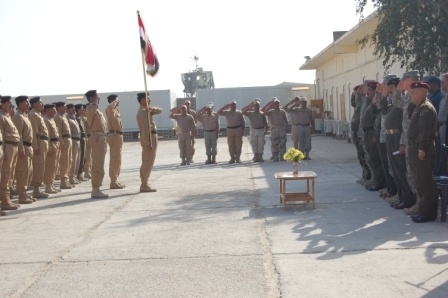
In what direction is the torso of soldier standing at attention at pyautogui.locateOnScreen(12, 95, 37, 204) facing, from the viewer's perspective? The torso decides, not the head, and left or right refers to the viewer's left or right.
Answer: facing to the right of the viewer

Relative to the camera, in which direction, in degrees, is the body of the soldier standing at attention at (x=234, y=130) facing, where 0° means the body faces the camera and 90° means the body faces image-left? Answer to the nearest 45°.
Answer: approximately 0°

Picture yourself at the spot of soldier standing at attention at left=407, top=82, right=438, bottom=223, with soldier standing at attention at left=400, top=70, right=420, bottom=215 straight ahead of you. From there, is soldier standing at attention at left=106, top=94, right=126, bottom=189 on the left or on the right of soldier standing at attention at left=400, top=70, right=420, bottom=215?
left

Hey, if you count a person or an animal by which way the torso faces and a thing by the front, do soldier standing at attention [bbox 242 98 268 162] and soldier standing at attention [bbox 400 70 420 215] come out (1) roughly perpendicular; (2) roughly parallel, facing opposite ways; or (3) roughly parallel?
roughly perpendicular

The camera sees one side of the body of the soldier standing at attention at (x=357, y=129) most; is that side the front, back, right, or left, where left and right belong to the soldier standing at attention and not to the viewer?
left

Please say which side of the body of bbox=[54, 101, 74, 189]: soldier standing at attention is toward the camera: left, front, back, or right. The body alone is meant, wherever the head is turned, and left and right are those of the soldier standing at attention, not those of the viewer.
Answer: right

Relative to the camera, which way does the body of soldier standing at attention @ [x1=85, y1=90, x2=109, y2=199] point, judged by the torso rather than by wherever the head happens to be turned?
to the viewer's right

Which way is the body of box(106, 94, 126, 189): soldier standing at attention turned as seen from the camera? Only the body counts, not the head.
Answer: to the viewer's right

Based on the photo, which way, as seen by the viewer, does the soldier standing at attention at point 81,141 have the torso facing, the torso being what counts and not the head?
to the viewer's right
